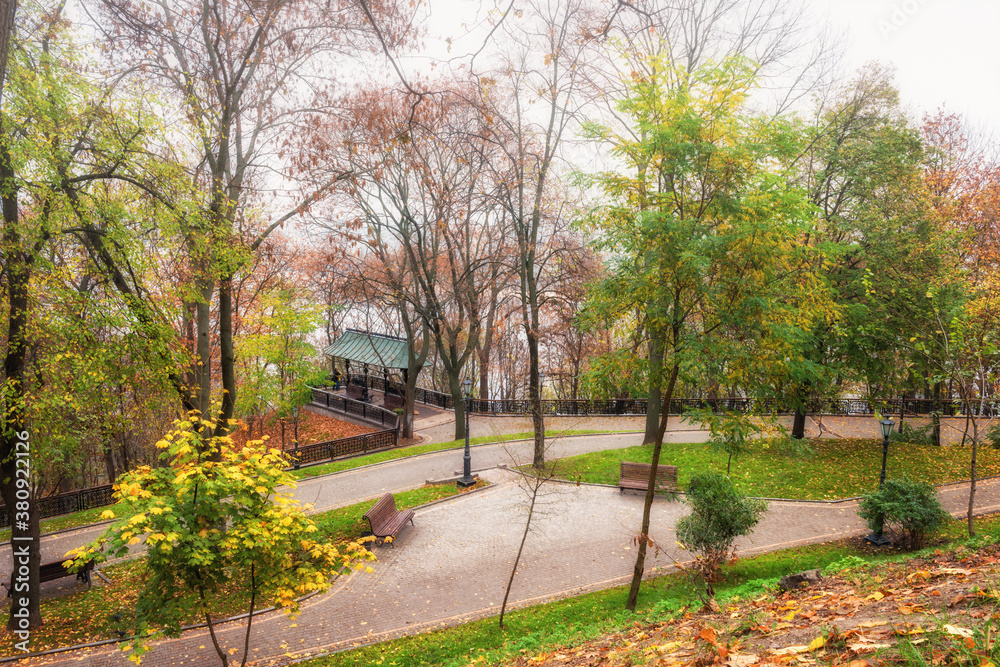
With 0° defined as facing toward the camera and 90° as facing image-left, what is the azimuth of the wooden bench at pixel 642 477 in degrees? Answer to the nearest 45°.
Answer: approximately 0°

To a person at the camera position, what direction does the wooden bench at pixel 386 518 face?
facing the viewer and to the right of the viewer

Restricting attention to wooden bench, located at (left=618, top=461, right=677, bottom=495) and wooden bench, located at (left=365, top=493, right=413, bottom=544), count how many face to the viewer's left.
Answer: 0

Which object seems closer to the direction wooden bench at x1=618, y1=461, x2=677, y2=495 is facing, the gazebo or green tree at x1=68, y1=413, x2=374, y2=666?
the green tree

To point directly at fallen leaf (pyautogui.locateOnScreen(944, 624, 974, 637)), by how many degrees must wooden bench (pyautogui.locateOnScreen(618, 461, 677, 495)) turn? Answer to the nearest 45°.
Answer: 0° — it already faces it

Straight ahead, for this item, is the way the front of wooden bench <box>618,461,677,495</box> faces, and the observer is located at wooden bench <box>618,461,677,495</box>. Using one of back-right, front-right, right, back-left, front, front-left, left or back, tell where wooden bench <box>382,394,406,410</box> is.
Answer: back-right

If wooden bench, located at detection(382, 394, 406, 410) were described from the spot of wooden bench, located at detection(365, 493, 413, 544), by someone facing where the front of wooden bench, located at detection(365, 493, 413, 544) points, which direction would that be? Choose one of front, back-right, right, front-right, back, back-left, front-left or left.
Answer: back-left

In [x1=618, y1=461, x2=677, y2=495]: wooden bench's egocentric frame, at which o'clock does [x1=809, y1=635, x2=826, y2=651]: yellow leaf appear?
The yellow leaf is roughly at 12 o'clock from the wooden bench.

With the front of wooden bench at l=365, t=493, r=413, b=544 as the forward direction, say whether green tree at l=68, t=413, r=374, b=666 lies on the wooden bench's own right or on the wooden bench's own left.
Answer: on the wooden bench's own right

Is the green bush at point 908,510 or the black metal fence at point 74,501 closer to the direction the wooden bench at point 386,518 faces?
the green bush
